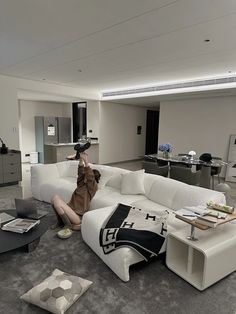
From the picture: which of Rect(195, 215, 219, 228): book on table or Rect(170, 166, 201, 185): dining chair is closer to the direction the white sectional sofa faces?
the book on table

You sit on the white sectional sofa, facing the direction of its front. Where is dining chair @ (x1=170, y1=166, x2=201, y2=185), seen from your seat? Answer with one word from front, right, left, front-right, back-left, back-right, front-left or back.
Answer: back

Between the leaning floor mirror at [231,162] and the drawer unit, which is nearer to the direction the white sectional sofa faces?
the drawer unit

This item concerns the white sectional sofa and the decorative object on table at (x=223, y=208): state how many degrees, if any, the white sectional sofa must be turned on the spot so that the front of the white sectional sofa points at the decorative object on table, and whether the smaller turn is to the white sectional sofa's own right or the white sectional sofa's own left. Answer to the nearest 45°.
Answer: approximately 90° to the white sectional sofa's own left

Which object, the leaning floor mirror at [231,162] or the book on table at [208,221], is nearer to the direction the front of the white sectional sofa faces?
the book on table

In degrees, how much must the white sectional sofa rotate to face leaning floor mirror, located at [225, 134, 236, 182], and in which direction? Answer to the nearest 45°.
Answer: approximately 180°

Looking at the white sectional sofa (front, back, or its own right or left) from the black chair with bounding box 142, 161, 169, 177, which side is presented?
back

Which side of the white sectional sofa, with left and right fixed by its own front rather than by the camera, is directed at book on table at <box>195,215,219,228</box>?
left

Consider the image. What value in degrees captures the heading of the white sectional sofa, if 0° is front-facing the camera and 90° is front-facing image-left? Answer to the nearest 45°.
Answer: approximately 45°
